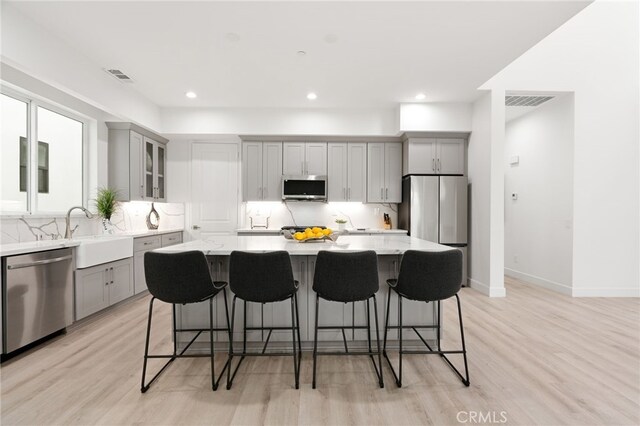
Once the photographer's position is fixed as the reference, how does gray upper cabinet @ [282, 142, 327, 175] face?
facing the viewer

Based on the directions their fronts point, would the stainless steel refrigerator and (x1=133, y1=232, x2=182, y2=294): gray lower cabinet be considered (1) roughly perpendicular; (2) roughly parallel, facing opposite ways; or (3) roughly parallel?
roughly perpendicular

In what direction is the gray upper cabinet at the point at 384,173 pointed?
toward the camera

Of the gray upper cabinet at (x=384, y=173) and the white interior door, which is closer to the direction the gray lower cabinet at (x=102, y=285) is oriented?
the gray upper cabinet

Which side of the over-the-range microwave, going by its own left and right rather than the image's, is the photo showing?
front

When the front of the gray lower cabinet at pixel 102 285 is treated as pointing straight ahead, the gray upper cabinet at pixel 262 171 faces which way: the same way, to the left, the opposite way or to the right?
to the right

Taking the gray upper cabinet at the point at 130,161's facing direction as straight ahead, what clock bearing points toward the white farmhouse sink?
The white farmhouse sink is roughly at 2 o'clock from the gray upper cabinet.

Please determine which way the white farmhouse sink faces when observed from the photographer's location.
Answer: facing the viewer and to the right of the viewer

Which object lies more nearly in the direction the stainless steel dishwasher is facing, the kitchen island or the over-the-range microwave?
the kitchen island

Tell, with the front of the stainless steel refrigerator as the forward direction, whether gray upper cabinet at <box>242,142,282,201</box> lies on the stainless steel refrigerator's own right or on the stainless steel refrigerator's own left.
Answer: on the stainless steel refrigerator's own right

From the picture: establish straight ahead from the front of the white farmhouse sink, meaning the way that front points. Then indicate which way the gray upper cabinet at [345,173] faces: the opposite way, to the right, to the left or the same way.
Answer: to the right

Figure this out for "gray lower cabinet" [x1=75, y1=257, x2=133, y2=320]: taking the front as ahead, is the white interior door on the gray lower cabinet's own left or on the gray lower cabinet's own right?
on the gray lower cabinet's own left

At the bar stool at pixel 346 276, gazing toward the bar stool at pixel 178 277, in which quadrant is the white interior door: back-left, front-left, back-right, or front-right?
front-right

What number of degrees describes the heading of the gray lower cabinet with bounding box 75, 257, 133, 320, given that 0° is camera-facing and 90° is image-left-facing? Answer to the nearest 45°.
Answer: approximately 315°

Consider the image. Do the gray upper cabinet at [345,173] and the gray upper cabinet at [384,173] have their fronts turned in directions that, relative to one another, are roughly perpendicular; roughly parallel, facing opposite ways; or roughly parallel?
roughly parallel

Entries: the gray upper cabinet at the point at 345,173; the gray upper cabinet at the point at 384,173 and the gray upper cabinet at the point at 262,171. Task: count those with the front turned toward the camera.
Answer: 3

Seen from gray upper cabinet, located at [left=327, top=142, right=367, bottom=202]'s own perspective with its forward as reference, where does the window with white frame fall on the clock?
The window with white frame is roughly at 2 o'clock from the gray upper cabinet.

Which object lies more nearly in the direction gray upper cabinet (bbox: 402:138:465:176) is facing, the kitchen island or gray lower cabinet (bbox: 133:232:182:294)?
the kitchen island
